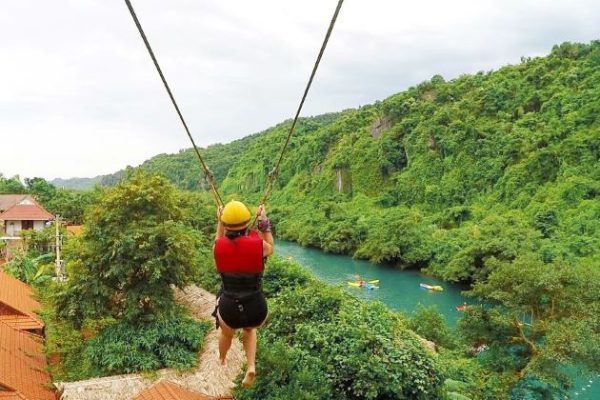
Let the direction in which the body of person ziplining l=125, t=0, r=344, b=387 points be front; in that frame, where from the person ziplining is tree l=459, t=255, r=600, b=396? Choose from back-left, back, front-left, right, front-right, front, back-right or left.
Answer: front-right

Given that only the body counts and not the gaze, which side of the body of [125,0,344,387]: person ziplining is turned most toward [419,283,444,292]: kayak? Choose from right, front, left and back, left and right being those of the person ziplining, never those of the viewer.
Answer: front

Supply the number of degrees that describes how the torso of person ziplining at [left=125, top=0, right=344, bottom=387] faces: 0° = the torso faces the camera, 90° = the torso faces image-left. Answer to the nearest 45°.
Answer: approximately 180°

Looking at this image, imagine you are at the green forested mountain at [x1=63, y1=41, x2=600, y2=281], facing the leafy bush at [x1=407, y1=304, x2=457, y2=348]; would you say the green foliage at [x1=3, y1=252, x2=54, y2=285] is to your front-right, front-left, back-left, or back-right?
front-right

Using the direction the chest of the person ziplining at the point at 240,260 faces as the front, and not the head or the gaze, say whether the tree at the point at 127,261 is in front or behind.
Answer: in front

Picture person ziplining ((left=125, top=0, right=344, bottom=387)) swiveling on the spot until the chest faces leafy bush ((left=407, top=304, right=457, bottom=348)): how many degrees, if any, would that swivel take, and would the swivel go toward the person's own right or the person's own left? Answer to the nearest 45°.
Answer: approximately 45° to the person's own right

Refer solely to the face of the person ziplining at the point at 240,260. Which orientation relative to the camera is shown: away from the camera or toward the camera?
away from the camera

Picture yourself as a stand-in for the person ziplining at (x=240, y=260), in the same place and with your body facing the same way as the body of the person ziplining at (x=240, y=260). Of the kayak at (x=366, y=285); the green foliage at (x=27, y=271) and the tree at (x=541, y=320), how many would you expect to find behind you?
0

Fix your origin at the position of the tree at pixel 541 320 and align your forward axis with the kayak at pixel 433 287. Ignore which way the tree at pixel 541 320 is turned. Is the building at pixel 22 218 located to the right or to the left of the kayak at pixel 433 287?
left

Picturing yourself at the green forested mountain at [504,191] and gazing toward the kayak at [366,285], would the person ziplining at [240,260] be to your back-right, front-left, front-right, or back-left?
front-left

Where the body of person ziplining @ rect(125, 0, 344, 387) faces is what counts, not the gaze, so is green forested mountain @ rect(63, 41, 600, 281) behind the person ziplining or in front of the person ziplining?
in front
